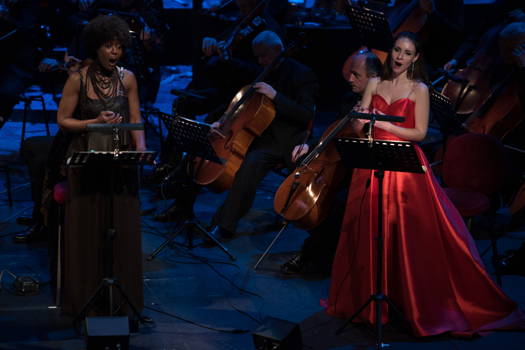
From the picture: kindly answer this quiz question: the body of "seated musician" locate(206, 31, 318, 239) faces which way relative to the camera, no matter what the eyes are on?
to the viewer's left

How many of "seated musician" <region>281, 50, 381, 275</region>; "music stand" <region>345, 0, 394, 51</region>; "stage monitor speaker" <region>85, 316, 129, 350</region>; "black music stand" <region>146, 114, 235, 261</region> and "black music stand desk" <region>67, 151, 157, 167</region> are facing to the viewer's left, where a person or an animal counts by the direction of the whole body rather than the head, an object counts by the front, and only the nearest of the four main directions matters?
1

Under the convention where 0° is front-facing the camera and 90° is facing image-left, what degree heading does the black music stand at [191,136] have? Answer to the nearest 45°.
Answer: approximately 225°

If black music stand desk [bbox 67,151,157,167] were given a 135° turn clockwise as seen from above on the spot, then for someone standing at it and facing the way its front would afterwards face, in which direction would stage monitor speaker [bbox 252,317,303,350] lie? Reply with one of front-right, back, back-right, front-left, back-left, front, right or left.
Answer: front

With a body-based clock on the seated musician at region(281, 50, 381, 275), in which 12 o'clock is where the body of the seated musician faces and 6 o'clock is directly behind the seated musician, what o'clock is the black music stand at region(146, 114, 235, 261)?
The black music stand is roughly at 12 o'clock from the seated musician.

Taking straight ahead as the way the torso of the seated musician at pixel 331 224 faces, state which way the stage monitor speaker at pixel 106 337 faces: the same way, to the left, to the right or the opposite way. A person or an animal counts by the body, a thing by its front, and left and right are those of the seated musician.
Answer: to the right

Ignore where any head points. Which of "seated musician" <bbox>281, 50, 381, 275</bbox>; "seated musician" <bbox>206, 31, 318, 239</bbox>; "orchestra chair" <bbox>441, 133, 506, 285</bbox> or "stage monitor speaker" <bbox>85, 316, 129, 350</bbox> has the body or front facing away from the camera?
the stage monitor speaker

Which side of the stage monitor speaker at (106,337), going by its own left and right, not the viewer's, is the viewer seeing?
back

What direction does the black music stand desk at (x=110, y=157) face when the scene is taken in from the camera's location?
facing away from the viewer

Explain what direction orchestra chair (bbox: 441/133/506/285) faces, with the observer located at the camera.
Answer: facing the viewer and to the left of the viewer

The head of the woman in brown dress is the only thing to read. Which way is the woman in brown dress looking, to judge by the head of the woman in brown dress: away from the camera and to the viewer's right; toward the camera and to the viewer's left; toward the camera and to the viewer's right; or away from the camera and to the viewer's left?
toward the camera and to the viewer's right
